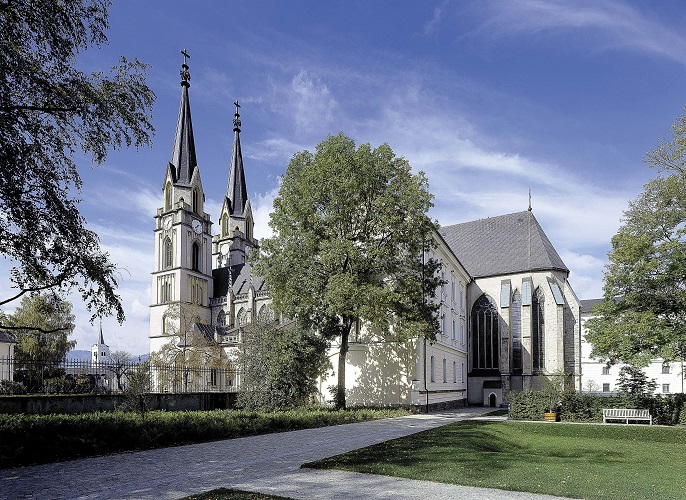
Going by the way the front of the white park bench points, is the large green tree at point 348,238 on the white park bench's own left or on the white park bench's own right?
on the white park bench's own right

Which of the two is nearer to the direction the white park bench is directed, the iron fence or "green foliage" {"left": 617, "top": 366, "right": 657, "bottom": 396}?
the iron fence

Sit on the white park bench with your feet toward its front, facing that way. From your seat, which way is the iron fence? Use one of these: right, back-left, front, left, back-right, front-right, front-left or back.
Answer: front-right

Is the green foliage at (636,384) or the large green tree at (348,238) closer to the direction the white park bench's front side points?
the large green tree

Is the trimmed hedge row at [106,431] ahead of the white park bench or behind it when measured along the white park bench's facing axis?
ahead

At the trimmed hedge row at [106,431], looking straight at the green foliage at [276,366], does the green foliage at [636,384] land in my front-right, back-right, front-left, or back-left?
front-right

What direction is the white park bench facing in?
toward the camera

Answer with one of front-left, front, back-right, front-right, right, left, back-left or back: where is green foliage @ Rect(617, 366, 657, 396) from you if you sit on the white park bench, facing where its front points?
back

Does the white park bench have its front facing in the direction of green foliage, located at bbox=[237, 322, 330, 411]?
no

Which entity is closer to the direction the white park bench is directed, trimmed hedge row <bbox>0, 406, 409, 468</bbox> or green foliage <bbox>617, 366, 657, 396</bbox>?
the trimmed hedge row
